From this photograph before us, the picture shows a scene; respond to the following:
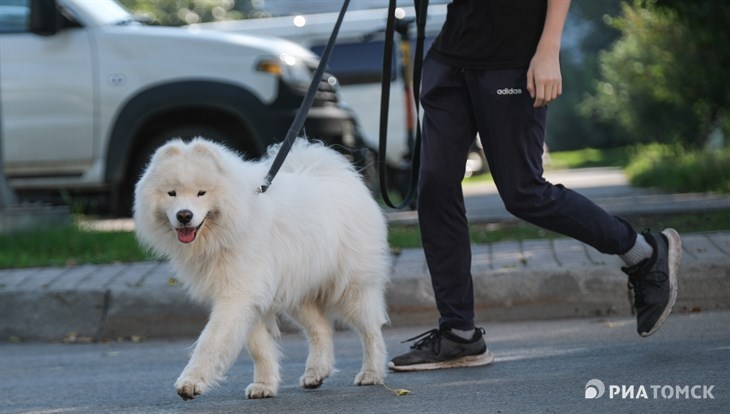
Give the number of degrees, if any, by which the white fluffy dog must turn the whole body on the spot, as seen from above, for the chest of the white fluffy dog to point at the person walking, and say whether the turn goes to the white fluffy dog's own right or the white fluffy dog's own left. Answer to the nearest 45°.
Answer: approximately 135° to the white fluffy dog's own left

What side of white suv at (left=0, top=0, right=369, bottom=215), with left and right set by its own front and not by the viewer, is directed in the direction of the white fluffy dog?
right

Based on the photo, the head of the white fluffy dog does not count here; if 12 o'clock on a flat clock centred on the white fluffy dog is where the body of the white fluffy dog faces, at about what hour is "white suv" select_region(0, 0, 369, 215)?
The white suv is roughly at 4 o'clock from the white fluffy dog.

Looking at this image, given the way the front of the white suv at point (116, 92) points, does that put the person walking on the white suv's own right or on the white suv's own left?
on the white suv's own right

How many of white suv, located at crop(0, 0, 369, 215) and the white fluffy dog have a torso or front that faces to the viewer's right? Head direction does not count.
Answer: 1

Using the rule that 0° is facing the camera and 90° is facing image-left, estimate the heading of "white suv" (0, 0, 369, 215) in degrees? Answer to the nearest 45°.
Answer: approximately 270°
